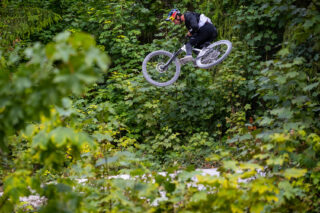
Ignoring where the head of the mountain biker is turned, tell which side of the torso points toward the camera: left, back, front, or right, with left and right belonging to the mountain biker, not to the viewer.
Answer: left
